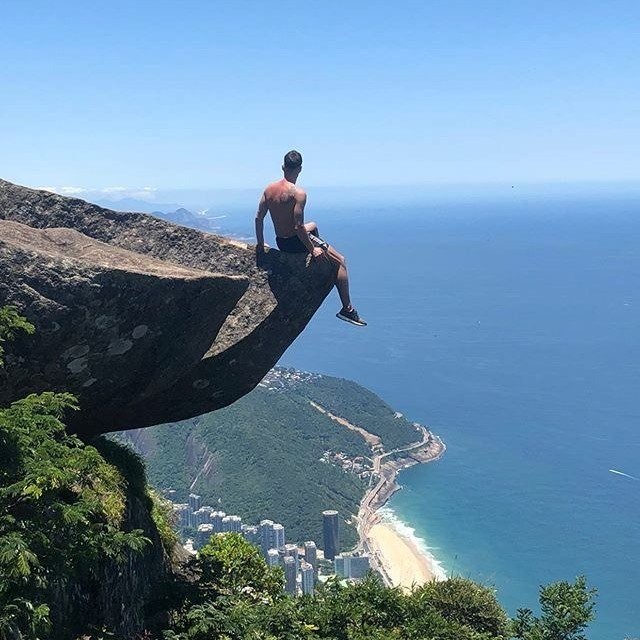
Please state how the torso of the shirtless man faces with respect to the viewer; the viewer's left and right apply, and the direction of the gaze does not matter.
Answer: facing away from the viewer and to the right of the viewer
